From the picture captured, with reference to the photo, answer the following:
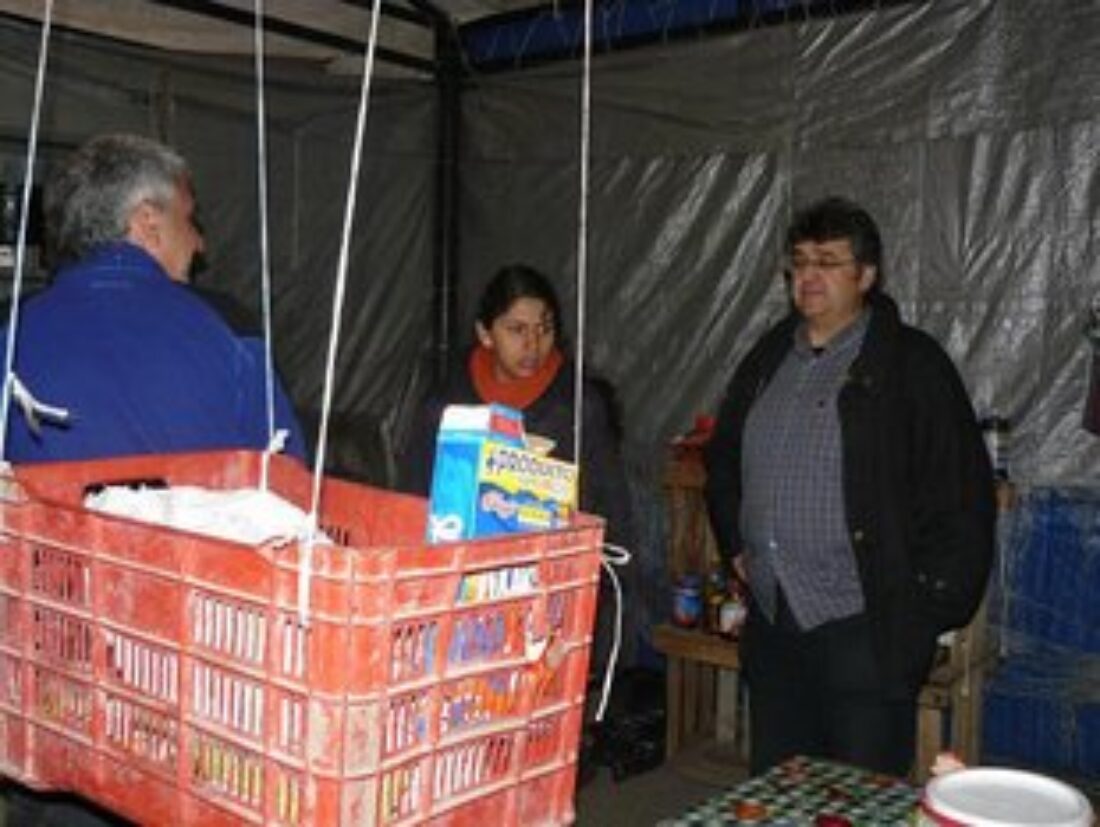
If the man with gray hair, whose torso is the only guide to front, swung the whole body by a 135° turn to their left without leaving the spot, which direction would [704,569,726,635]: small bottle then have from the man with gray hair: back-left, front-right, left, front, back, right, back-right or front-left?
back-right

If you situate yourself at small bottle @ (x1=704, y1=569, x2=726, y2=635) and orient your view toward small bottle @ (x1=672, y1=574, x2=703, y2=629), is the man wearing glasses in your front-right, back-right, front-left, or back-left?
back-left

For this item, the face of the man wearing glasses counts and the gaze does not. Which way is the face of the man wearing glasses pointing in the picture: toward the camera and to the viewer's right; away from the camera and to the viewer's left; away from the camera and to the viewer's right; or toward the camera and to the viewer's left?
toward the camera and to the viewer's left

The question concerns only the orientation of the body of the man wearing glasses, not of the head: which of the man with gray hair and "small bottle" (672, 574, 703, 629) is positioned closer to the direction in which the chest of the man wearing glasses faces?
the man with gray hair

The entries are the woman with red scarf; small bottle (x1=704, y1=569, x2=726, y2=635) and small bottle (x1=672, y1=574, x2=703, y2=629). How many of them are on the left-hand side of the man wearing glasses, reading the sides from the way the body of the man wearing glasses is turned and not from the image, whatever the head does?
0

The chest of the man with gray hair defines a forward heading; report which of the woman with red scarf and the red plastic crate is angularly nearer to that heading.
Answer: the woman with red scarf

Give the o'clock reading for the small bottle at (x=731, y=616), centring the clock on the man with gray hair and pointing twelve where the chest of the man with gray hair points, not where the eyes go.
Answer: The small bottle is roughly at 12 o'clock from the man with gray hair.

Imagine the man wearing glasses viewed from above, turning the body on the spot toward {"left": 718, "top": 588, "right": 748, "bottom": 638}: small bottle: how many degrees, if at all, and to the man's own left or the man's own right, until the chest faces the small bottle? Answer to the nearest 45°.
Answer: approximately 135° to the man's own right

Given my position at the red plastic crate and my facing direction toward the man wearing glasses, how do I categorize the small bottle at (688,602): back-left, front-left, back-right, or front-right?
front-left

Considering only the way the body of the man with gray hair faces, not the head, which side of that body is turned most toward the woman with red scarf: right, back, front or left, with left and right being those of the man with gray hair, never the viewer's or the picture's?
front

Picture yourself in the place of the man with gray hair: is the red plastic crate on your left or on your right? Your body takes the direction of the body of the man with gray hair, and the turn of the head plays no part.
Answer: on your right

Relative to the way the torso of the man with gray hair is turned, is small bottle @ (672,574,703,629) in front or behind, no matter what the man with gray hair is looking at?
in front

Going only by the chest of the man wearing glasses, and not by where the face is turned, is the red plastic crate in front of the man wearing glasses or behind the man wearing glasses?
in front

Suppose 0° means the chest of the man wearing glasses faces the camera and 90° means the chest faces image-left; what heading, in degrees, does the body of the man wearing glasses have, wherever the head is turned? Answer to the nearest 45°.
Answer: approximately 45°

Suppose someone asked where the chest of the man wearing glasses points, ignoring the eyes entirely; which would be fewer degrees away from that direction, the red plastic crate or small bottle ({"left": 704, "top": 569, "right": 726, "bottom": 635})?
the red plastic crate

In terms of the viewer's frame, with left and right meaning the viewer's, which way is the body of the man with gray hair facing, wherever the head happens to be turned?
facing away from the viewer and to the right of the viewer
